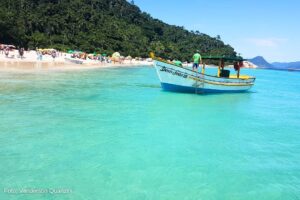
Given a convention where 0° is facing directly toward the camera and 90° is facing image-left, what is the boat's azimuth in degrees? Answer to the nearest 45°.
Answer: approximately 90°
